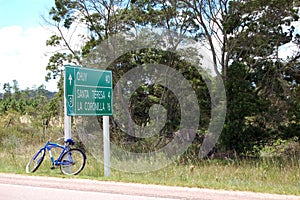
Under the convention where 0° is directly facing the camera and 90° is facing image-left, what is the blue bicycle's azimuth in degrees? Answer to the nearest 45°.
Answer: approximately 90°

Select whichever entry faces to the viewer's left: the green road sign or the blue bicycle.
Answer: the blue bicycle

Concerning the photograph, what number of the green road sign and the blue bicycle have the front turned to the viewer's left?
1

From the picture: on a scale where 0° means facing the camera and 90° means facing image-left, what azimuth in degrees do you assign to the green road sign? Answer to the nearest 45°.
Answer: approximately 315°
